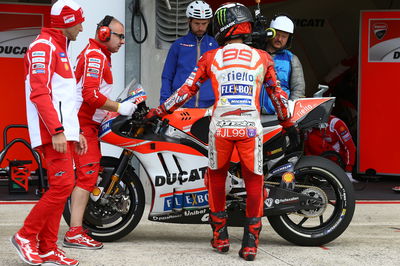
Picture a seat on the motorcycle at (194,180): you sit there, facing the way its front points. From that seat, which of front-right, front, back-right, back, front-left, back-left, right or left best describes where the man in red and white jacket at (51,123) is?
front-left

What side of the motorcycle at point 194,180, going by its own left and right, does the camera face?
left

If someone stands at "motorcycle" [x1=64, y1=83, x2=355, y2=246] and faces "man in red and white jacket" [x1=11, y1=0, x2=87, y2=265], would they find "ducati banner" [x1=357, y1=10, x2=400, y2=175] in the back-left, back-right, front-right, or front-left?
back-right

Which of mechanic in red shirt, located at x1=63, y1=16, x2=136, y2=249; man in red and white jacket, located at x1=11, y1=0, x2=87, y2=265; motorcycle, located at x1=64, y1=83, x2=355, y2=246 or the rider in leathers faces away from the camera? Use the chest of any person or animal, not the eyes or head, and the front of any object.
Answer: the rider in leathers

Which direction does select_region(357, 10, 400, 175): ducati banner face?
toward the camera

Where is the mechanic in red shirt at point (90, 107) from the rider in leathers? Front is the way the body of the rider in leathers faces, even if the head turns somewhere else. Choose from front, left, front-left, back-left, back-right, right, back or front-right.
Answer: left

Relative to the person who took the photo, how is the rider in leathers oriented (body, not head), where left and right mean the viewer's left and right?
facing away from the viewer

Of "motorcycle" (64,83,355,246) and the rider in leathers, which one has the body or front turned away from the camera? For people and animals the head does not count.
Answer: the rider in leathers

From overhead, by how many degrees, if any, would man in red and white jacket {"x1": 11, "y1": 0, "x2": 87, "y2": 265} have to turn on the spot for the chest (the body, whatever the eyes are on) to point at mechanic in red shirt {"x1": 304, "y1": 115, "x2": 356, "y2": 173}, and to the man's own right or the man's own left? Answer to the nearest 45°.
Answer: approximately 45° to the man's own left

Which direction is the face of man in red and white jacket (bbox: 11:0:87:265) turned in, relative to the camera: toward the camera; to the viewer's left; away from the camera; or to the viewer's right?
to the viewer's right

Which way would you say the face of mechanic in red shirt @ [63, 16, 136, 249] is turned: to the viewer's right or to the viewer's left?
to the viewer's right

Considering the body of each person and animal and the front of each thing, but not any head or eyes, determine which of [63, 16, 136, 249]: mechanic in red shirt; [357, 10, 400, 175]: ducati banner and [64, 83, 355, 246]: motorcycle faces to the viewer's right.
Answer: the mechanic in red shirt

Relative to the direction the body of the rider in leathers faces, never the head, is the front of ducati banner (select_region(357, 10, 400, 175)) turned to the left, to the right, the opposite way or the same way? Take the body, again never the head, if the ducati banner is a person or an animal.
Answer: the opposite way

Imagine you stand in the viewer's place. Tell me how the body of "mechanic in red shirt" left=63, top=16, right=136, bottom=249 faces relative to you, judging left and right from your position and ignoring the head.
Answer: facing to the right of the viewer
